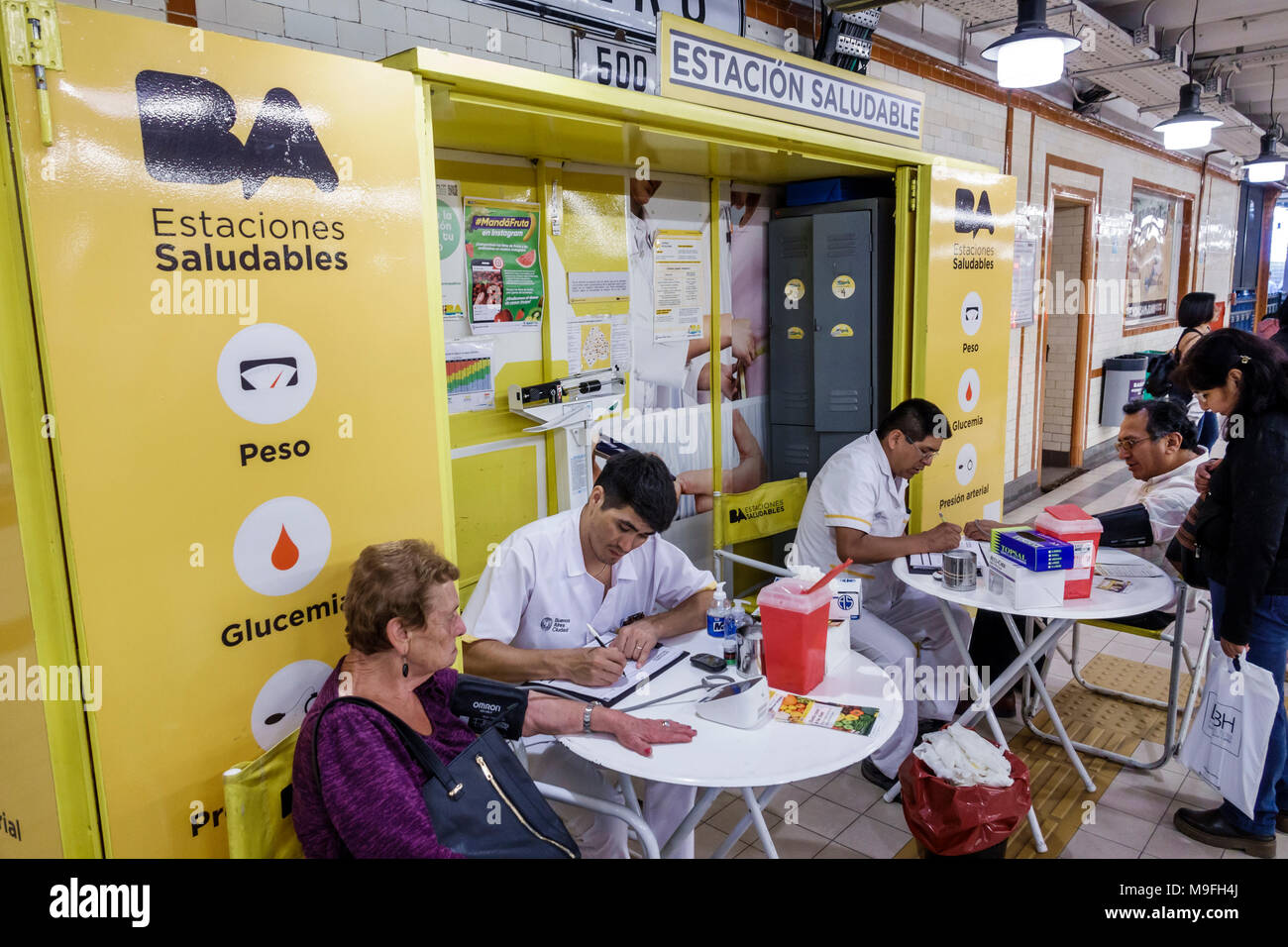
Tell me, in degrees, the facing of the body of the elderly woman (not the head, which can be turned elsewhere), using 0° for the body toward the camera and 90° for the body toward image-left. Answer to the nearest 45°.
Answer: approximately 270°

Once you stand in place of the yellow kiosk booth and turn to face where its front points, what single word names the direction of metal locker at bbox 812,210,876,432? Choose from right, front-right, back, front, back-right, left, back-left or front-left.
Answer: left

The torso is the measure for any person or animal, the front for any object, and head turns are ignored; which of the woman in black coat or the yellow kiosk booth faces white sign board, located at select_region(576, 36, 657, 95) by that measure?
the woman in black coat

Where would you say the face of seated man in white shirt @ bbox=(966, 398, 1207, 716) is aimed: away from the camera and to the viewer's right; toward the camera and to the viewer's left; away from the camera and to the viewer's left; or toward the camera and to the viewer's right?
toward the camera and to the viewer's left

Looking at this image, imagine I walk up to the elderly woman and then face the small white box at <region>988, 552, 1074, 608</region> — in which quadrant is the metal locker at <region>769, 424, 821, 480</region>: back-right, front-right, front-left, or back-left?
front-left

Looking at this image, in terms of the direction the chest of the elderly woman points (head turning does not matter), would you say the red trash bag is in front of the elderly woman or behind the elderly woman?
in front

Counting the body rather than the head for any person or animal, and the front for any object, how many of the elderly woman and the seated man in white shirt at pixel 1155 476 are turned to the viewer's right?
1

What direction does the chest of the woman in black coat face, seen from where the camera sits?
to the viewer's left

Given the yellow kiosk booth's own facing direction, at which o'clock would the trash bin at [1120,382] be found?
The trash bin is roughly at 9 o'clock from the yellow kiosk booth.

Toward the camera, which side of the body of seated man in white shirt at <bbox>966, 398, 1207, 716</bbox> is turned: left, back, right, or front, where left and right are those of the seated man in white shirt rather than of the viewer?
left

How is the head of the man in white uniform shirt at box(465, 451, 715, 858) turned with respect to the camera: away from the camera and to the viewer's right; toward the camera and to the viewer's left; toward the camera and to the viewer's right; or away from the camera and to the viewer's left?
toward the camera and to the viewer's right

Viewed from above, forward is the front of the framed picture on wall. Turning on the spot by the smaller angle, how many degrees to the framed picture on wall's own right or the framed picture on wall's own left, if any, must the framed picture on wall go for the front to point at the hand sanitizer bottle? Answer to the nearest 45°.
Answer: approximately 45° to the framed picture on wall's own right

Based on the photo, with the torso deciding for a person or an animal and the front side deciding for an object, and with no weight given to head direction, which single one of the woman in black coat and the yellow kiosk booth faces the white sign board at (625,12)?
the woman in black coat

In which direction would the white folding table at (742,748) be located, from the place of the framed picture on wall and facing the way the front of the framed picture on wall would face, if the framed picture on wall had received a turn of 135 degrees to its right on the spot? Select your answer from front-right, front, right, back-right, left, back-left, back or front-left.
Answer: left

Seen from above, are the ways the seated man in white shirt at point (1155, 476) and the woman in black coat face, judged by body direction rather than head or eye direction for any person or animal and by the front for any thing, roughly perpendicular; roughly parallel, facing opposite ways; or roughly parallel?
roughly parallel

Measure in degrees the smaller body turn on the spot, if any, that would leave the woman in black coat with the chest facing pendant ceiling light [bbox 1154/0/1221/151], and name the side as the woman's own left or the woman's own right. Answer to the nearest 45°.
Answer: approximately 90° to the woman's own right

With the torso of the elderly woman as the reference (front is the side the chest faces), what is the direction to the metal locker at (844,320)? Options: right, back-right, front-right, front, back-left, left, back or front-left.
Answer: front-left
